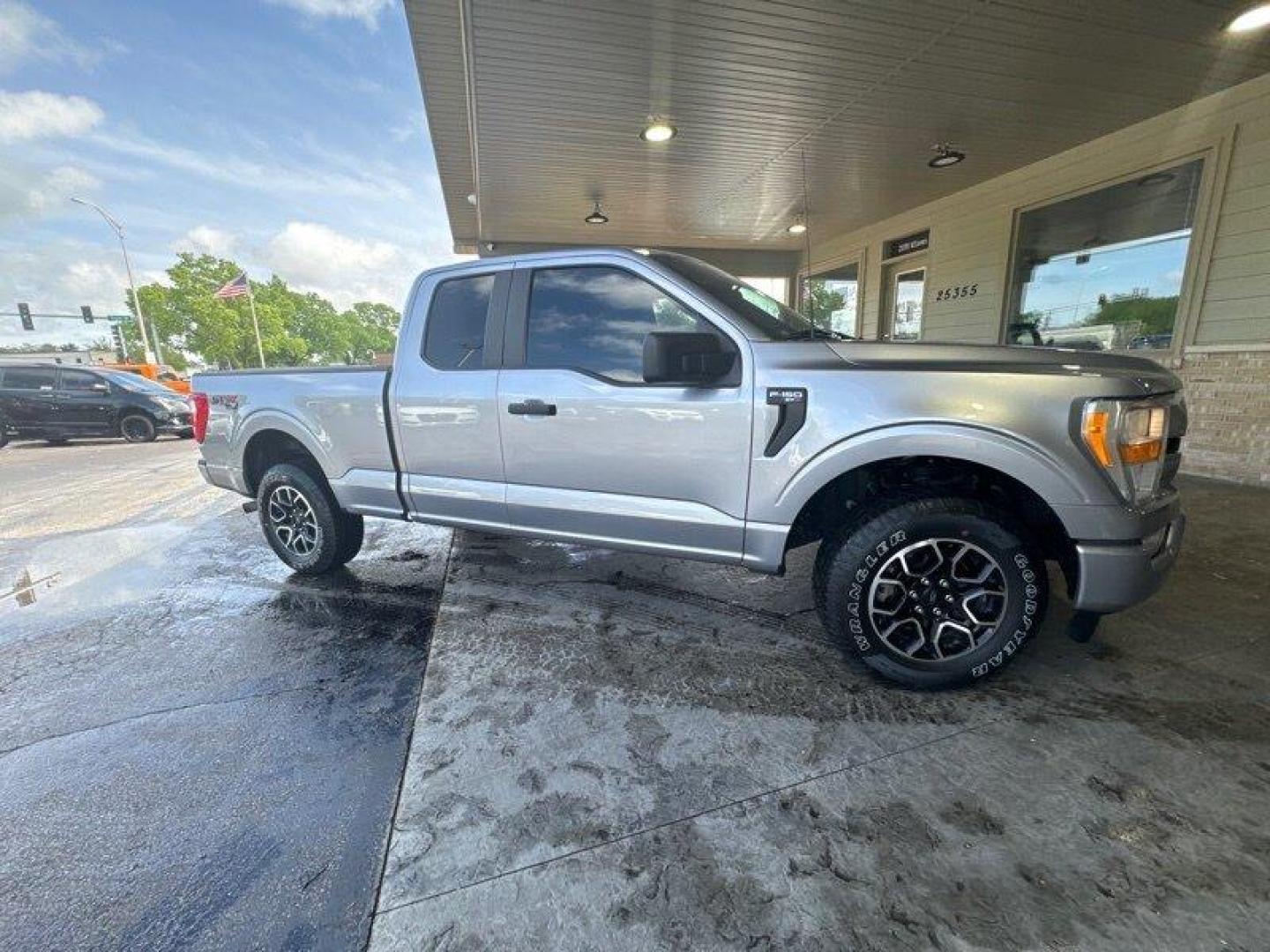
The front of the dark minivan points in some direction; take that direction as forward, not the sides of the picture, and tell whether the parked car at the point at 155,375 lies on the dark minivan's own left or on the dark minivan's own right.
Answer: on the dark minivan's own left

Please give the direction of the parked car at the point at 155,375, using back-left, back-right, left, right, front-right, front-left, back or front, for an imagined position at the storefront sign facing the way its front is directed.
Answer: front-right

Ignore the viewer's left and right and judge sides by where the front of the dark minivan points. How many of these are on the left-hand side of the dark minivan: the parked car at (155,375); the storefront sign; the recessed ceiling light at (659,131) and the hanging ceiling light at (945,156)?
1

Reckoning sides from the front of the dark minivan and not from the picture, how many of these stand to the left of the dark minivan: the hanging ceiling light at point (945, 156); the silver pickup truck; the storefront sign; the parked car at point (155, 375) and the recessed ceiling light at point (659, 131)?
1

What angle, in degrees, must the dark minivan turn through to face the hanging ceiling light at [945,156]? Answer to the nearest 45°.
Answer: approximately 45° to its right

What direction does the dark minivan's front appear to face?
to the viewer's right

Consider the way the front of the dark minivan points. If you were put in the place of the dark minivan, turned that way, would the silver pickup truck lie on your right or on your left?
on your right

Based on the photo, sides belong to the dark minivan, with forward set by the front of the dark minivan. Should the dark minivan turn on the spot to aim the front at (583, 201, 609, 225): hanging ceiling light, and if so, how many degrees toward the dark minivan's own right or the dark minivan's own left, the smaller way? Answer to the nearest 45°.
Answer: approximately 45° to the dark minivan's own right

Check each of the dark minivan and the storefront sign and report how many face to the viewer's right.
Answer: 1

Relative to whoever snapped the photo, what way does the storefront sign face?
facing the viewer and to the left of the viewer

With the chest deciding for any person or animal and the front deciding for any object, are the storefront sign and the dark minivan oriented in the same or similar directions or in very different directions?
very different directions

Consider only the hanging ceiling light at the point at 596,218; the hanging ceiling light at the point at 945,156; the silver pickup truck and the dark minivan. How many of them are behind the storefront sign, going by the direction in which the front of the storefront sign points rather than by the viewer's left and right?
0

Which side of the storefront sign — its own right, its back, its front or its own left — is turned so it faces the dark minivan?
front

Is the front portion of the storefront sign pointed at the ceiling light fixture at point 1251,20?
no
